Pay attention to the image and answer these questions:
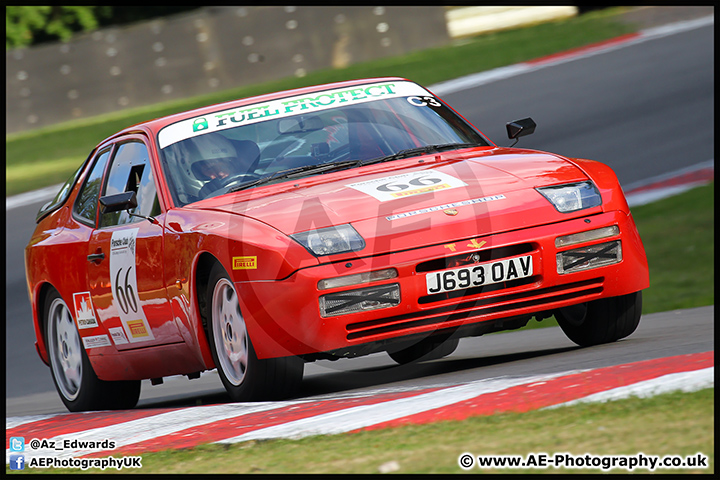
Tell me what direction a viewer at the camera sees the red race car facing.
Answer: facing the viewer and to the right of the viewer

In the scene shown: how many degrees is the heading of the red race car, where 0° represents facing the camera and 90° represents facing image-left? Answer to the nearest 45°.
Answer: approximately 315°
